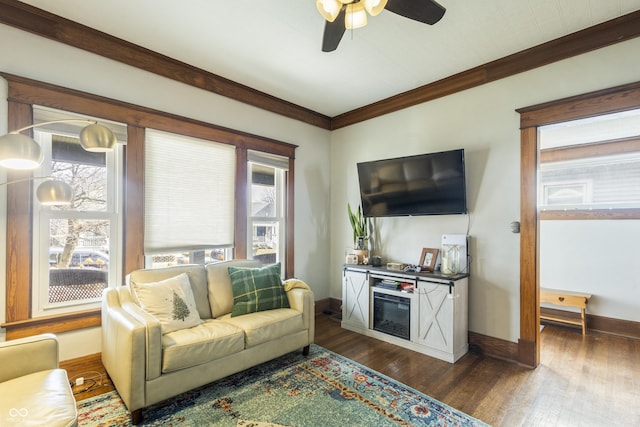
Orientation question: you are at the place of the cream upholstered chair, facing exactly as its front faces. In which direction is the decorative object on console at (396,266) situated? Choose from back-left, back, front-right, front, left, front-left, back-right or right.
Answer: front

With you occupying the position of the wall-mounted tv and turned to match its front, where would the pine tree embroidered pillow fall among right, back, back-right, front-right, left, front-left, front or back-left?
front

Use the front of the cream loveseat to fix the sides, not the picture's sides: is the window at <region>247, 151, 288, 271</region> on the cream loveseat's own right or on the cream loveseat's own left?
on the cream loveseat's own left

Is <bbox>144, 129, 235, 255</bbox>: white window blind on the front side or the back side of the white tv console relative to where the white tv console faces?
on the front side

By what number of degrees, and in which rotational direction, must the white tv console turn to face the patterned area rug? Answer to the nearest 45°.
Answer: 0° — it already faces it

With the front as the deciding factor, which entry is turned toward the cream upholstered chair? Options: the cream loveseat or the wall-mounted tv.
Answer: the wall-mounted tv

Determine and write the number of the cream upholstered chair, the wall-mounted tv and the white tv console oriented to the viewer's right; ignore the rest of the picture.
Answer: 1

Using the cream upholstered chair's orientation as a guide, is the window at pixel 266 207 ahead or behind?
ahead

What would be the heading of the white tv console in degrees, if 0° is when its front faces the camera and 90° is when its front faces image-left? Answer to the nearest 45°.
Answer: approximately 45°

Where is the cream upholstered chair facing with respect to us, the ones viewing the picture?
facing to the right of the viewer

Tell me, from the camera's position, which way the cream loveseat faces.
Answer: facing the viewer and to the right of the viewer

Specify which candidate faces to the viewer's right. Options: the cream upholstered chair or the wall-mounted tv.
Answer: the cream upholstered chair

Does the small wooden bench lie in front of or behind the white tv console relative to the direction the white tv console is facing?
behind

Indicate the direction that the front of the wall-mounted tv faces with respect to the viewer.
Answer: facing the viewer and to the left of the viewer
